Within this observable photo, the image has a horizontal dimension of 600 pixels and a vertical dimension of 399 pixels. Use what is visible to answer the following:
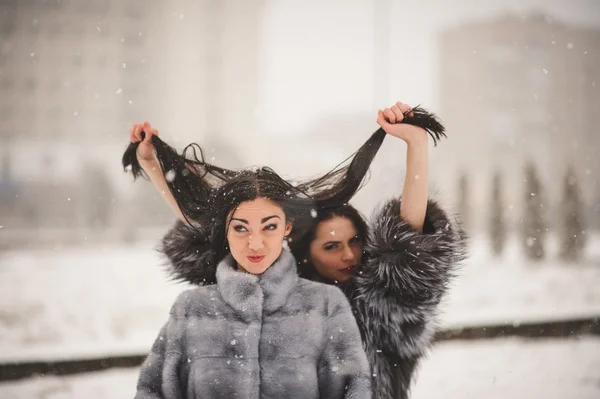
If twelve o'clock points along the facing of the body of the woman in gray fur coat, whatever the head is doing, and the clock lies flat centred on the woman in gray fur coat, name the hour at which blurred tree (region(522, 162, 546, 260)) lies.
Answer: The blurred tree is roughly at 7 o'clock from the woman in gray fur coat.

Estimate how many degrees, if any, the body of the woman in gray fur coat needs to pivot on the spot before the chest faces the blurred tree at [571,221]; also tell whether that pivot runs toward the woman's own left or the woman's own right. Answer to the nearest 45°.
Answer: approximately 135° to the woman's own left

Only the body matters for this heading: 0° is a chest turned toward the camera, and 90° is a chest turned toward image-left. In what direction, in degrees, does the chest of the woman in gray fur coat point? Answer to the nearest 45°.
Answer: approximately 0°
